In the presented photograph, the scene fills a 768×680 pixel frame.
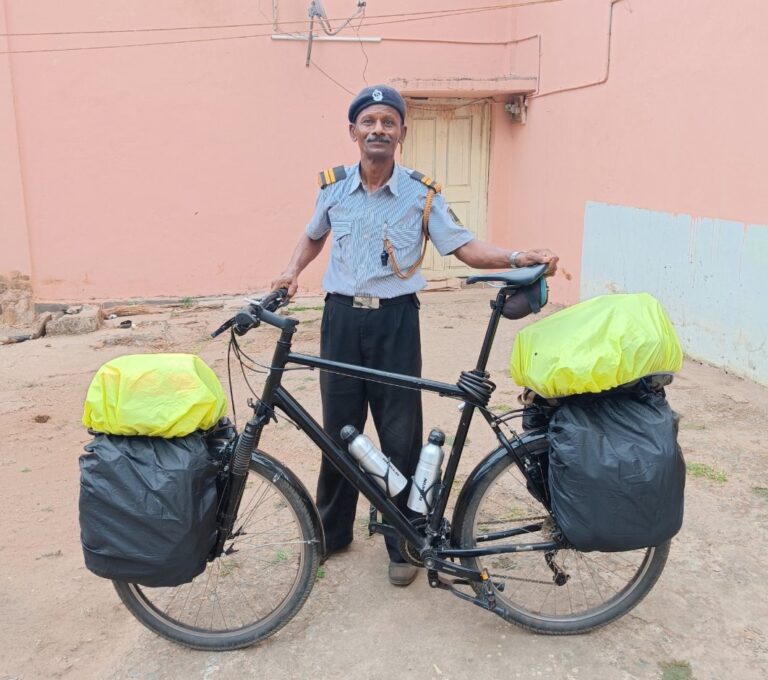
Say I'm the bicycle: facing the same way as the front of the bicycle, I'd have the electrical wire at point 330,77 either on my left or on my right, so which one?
on my right

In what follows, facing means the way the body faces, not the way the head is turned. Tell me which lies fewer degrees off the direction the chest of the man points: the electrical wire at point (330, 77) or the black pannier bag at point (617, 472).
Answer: the black pannier bag

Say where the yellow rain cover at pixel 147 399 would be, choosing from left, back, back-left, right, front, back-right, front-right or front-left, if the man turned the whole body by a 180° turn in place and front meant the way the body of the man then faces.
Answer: back-left

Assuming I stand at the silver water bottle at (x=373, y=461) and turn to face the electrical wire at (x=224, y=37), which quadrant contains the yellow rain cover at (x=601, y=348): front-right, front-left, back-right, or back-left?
back-right

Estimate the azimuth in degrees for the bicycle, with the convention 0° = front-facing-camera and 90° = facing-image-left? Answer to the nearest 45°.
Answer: approximately 90°
